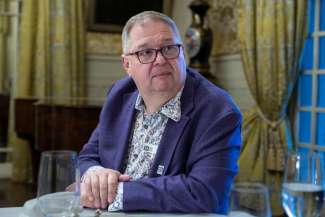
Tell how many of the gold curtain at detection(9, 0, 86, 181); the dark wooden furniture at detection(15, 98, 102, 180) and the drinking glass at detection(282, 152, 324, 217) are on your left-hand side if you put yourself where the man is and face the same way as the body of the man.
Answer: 1

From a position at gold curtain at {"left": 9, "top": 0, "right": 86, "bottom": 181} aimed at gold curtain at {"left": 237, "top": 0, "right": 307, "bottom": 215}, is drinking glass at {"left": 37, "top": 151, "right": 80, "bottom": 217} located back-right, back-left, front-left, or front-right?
front-right

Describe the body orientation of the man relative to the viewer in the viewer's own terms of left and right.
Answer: facing the viewer and to the left of the viewer

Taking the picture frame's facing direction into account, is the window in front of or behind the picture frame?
in front

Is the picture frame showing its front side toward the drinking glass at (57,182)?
yes

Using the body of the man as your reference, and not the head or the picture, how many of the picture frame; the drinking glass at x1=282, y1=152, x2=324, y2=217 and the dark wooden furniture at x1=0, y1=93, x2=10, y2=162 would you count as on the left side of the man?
1

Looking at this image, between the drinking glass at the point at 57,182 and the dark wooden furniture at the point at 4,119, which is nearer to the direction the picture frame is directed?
the drinking glass

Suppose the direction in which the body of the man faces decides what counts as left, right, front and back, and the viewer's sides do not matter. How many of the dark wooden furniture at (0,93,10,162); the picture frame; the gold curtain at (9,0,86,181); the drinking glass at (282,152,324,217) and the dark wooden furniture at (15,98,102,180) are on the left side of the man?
1

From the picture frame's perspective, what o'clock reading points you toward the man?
The man is roughly at 12 o'clock from the picture frame.

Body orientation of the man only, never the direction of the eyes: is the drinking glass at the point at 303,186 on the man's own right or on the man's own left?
on the man's own left

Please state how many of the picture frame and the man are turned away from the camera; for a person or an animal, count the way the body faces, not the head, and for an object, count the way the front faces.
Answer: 0

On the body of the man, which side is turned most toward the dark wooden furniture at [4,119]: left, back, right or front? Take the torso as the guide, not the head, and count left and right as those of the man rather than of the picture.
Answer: right

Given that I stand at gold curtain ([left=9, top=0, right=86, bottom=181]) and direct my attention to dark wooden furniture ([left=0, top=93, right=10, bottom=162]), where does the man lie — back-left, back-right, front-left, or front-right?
back-left

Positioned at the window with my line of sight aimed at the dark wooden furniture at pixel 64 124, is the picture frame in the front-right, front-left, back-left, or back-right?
front-right

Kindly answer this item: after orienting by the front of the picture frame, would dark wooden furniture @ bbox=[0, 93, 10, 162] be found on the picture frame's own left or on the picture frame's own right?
on the picture frame's own right

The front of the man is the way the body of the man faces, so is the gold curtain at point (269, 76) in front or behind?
behind

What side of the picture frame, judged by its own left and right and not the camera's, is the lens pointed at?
front
